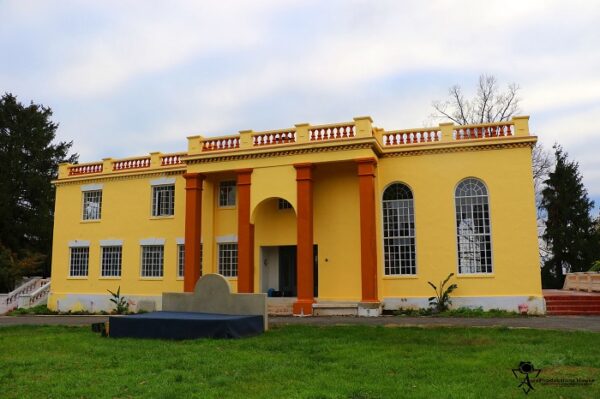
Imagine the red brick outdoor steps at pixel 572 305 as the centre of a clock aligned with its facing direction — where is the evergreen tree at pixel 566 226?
The evergreen tree is roughly at 6 o'clock from the red brick outdoor steps.

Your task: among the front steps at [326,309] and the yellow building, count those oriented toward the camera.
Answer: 2

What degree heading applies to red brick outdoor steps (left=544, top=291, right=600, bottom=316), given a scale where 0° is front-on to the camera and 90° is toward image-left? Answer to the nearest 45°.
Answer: approximately 0°

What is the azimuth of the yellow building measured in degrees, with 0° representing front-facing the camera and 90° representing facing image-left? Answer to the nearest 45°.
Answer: approximately 0°

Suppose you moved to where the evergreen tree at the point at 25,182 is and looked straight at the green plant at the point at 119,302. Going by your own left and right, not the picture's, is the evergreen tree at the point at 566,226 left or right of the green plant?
left

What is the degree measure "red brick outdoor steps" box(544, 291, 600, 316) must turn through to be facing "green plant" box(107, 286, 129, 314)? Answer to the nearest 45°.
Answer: approximately 90° to its right

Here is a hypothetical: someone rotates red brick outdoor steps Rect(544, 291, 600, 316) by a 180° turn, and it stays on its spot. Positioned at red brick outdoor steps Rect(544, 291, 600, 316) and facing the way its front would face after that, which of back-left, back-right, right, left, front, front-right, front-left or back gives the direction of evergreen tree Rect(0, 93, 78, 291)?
left

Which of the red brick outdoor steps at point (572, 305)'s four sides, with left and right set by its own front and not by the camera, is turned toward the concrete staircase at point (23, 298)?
right
